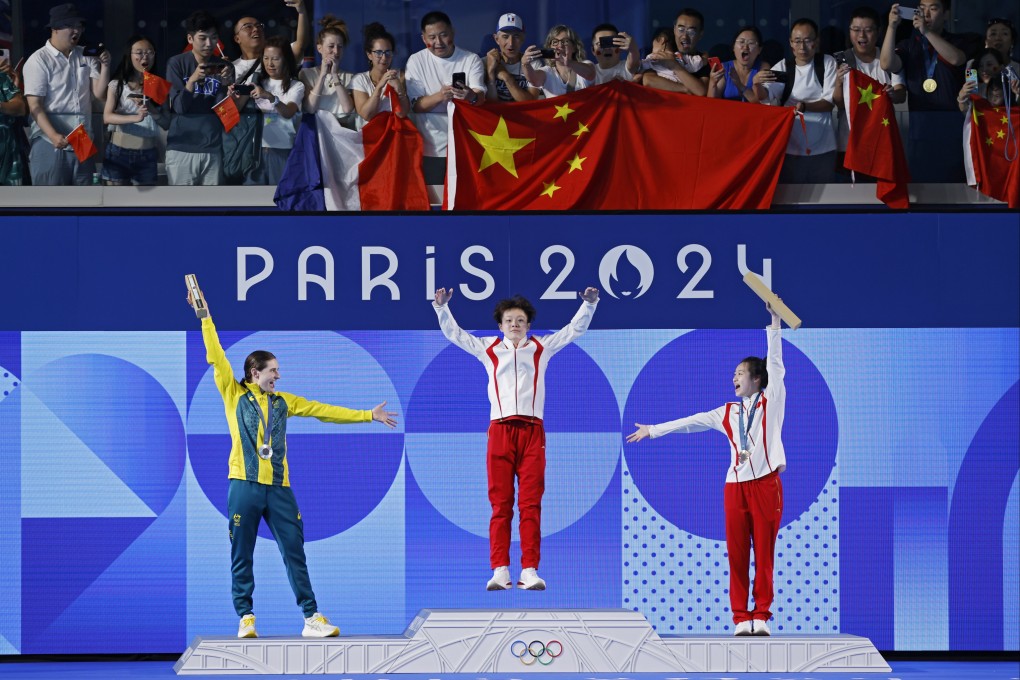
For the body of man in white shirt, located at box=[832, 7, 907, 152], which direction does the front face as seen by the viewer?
toward the camera

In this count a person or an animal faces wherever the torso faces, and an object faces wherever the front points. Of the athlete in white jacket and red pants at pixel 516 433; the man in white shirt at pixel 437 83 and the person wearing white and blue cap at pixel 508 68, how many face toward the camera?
3

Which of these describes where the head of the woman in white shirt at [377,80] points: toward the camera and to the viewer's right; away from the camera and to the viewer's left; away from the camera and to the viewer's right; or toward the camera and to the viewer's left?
toward the camera and to the viewer's right

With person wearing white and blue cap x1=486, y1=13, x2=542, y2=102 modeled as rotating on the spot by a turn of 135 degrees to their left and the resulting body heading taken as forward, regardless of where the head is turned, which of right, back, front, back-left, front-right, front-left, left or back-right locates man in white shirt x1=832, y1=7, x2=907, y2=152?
front-right

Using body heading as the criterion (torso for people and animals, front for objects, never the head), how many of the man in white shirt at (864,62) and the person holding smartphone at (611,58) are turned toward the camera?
2

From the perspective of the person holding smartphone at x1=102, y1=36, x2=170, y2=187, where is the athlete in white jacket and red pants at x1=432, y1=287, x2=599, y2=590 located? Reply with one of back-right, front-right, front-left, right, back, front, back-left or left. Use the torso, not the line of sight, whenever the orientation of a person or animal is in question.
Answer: front

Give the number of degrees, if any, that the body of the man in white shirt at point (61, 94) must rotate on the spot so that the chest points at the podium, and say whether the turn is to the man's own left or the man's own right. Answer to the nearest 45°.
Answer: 0° — they already face it

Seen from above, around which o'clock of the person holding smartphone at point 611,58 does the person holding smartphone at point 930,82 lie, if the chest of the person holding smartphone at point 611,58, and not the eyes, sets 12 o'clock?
the person holding smartphone at point 930,82 is roughly at 9 o'clock from the person holding smartphone at point 611,58.

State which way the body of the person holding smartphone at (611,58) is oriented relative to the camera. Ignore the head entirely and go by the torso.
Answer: toward the camera

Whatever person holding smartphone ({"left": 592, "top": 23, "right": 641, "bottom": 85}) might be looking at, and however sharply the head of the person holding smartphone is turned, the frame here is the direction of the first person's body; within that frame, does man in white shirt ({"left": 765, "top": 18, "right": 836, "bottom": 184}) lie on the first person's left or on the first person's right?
on the first person's left
